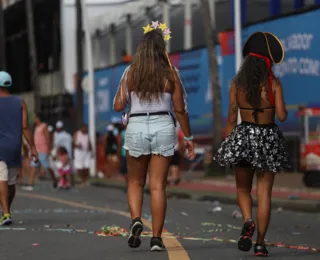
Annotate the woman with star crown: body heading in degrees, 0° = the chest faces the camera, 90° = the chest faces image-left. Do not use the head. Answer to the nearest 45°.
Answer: approximately 180°

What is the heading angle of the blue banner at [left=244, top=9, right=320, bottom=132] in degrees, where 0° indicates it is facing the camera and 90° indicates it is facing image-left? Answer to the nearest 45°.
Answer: approximately 45°

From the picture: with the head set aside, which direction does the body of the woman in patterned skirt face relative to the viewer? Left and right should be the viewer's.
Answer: facing away from the viewer

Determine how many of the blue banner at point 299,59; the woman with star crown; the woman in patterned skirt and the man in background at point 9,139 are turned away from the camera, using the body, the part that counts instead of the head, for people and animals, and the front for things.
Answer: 3

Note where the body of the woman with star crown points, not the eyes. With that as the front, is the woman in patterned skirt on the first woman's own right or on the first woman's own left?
on the first woman's own right

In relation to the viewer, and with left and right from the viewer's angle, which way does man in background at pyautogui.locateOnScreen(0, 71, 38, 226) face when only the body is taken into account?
facing away from the viewer

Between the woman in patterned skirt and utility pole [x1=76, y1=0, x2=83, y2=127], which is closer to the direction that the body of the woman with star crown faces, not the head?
the utility pole

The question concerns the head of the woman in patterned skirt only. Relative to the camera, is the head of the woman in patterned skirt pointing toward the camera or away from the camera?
away from the camera

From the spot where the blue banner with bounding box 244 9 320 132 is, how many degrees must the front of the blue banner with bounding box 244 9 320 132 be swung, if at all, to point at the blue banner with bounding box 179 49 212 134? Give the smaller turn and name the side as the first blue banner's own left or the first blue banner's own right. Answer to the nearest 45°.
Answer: approximately 90° to the first blue banner's own right
